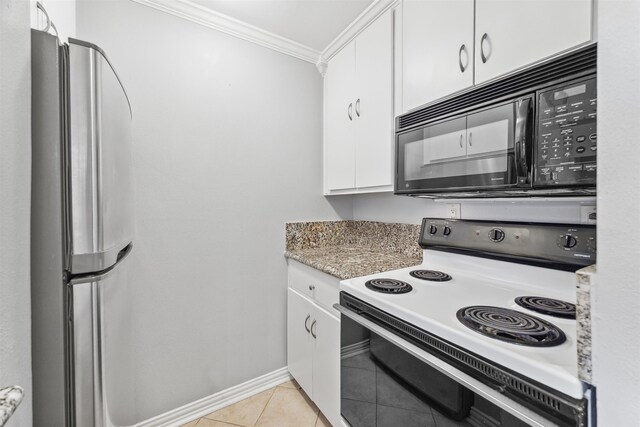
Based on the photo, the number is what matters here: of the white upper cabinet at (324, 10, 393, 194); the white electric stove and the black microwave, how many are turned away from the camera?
0

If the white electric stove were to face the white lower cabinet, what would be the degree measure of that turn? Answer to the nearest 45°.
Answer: approximately 45° to its right

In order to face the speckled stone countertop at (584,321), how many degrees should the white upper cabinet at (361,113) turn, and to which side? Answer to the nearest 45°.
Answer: approximately 45° to its left

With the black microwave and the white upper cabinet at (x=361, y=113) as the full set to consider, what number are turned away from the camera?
0

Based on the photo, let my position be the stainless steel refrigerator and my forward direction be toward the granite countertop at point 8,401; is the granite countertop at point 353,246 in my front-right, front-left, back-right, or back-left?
back-left

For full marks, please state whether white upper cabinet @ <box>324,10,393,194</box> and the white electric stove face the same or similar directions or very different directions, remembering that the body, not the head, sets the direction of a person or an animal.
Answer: same or similar directions

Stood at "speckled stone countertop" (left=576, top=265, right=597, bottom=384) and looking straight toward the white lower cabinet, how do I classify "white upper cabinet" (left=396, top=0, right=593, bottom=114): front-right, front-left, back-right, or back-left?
front-right

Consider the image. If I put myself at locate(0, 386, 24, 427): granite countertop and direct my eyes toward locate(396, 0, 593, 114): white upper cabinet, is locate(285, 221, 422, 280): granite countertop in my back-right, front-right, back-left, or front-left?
front-left

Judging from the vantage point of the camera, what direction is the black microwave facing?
facing the viewer and to the left of the viewer

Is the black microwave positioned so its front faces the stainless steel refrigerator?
yes

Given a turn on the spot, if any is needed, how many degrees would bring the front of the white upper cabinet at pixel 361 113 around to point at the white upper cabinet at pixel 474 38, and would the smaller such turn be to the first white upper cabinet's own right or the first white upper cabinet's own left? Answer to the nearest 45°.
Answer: approximately 90° to the first white upper cabinet's own left

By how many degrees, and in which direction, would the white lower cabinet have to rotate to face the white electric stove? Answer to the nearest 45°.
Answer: approximately 90° to its left

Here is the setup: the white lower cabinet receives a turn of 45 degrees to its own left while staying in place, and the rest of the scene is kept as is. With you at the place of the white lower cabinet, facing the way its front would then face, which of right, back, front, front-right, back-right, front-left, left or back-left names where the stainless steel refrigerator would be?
front-right
